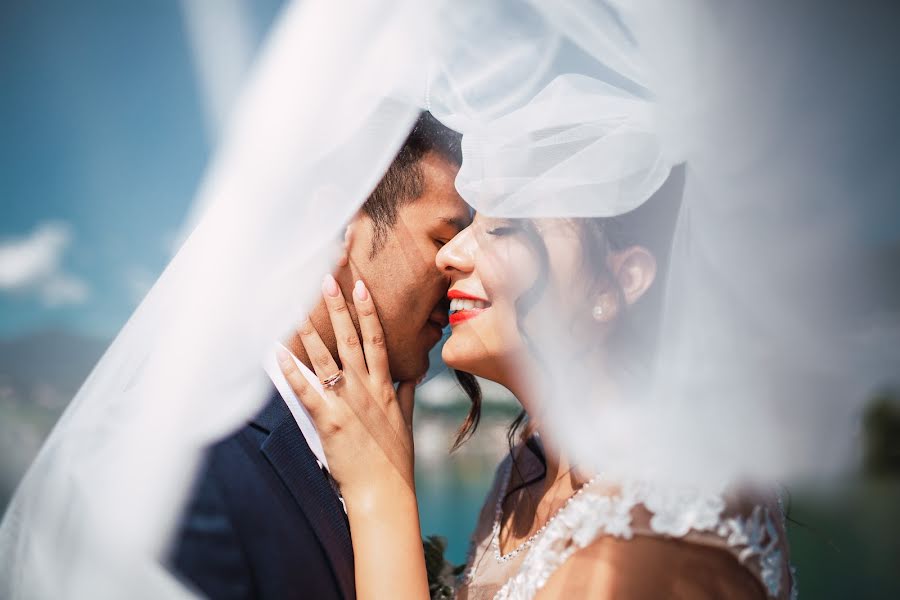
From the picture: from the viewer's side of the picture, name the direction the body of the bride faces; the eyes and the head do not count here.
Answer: to the viewer's left

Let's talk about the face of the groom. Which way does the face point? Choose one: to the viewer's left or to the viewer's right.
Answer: to the viewer's right
